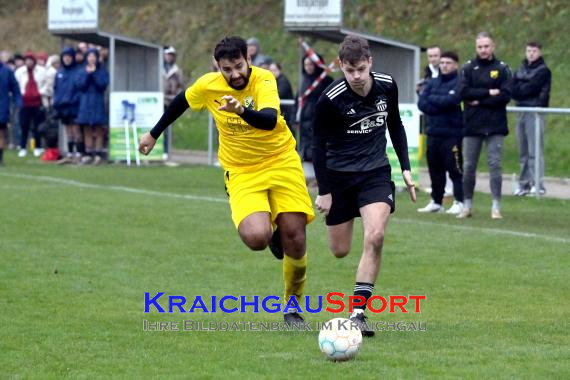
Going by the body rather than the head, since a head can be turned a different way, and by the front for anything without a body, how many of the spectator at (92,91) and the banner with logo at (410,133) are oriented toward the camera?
2

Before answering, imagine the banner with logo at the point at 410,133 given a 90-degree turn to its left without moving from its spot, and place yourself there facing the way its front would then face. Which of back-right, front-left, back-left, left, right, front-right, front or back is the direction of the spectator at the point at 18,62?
back-left

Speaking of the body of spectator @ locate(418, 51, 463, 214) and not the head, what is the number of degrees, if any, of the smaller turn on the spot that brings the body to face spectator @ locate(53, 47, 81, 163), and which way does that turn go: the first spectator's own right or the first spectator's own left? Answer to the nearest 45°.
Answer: approximately 90° to the first spectator's own right

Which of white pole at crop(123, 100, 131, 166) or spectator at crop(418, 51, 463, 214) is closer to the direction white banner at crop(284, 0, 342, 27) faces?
the spectator

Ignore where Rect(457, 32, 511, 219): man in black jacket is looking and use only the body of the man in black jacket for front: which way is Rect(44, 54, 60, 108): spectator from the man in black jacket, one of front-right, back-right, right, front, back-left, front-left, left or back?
back-right

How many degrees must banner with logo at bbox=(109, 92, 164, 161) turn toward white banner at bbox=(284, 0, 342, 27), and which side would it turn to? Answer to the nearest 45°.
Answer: approximately 45° to its left

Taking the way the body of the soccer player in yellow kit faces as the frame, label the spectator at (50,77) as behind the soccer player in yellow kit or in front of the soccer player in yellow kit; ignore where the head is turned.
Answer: behind

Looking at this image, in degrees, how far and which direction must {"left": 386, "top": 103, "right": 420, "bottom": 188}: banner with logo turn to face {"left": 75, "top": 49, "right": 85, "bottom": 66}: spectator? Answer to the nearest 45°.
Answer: approximately 135° to its right

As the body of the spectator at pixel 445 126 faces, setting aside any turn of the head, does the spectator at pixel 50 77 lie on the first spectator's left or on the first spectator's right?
on the first spectator's right

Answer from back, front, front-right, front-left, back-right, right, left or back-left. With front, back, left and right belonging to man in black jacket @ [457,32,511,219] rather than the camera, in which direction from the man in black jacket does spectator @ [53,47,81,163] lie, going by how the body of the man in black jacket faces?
back-right
